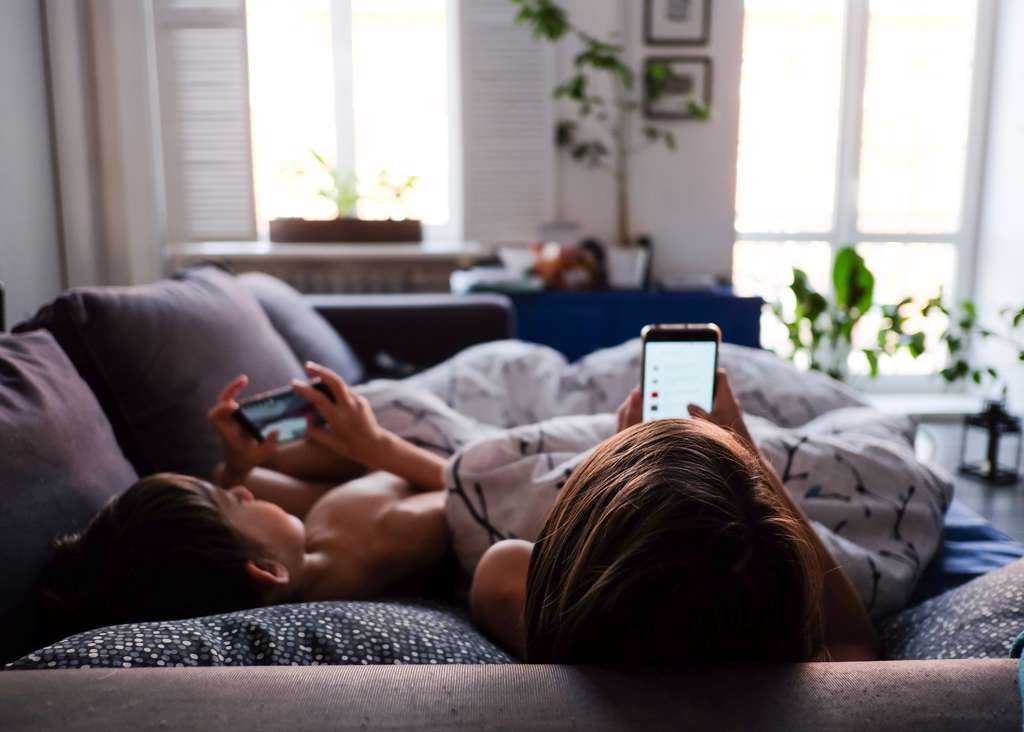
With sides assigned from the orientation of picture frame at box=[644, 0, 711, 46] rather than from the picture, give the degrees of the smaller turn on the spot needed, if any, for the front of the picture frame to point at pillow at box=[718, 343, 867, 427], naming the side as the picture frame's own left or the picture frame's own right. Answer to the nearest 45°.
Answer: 0° — it already faces it

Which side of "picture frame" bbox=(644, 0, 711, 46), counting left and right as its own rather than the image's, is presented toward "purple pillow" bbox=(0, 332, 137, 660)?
front

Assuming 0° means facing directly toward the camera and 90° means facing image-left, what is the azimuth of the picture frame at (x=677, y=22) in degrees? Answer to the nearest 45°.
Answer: approximately 0°

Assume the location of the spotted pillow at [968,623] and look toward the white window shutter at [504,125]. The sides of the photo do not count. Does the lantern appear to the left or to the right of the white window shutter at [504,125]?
right

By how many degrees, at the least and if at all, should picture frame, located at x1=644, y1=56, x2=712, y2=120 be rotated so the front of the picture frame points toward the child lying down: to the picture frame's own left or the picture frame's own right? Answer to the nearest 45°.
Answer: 0° — it already faces them

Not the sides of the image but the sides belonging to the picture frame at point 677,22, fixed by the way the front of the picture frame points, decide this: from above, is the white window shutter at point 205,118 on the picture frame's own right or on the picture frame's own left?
on the picture frame's own right

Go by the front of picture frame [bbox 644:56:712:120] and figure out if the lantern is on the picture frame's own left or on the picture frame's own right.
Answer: on the picture frame's own left

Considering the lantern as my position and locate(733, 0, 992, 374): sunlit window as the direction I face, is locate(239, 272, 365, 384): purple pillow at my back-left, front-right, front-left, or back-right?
back-left

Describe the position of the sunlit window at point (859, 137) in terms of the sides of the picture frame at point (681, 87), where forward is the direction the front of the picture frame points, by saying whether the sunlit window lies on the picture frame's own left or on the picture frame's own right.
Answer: on the picture frame's own left

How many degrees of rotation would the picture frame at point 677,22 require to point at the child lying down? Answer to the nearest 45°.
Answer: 0° — it already faces them

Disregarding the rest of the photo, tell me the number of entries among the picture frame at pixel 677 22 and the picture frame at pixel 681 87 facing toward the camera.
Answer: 2
